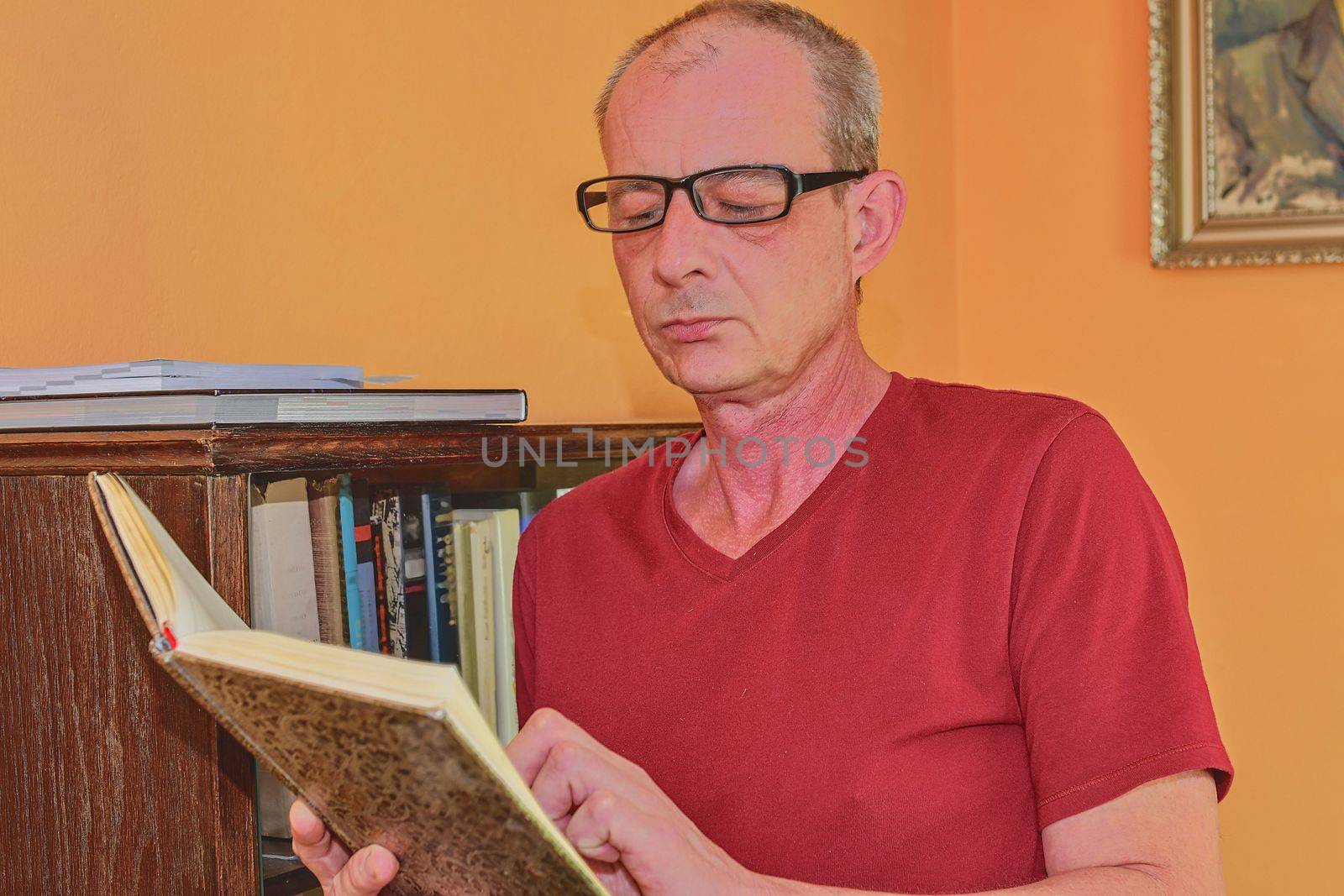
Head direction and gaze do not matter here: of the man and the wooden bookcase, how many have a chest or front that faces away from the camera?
0

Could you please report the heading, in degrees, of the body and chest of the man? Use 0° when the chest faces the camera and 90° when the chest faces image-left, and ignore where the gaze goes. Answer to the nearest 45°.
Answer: approximately 45°

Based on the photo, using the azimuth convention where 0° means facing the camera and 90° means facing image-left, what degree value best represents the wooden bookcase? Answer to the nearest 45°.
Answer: approximately 315°

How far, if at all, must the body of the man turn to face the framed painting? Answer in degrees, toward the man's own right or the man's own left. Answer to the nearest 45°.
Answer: approximately 180°

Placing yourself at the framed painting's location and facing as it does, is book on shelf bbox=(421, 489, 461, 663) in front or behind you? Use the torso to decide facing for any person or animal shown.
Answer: in front

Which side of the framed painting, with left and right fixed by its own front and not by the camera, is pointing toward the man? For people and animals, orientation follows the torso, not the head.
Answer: front

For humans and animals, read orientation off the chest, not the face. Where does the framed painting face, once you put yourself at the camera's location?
facing the viewer
